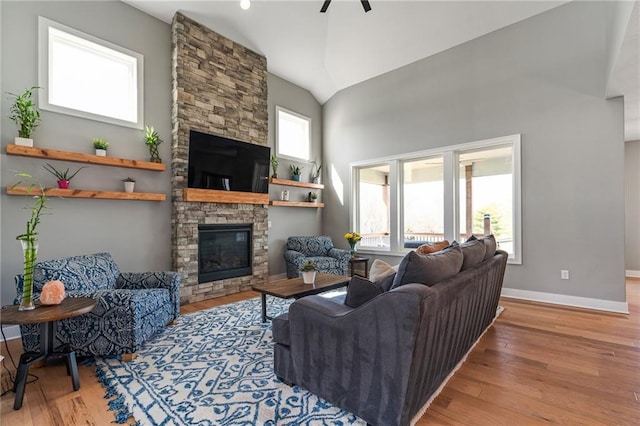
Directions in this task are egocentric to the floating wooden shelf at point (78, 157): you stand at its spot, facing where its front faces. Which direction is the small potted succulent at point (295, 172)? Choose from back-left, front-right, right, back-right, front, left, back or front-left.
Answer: front-left

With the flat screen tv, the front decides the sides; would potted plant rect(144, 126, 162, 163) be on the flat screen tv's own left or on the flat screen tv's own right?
on the flat screen tv's own right

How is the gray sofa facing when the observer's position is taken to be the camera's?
facing away from the viewer and to the left of the viewer

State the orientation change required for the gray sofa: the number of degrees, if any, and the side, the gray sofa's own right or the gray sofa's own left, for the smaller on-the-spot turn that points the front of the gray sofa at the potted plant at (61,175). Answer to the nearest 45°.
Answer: approximately 45° to the gray sofa's own left

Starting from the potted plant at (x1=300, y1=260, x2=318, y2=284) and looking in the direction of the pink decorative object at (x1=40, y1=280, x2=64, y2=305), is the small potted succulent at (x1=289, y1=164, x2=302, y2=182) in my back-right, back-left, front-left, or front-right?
back-right

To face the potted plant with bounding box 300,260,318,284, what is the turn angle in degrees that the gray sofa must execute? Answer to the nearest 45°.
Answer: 0° — it already faces it

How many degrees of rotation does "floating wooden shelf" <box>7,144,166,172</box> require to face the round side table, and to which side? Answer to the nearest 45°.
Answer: approximately 45° to its right

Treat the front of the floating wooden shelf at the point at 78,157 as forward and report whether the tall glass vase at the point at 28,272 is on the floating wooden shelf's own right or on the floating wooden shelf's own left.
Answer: on the floating wooden shelf's own right

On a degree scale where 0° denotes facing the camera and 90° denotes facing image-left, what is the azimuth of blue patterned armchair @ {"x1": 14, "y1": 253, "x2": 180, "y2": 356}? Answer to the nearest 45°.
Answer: approximately 315°

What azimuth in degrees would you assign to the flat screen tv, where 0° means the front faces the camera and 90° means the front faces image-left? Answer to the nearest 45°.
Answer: approximately 315°
